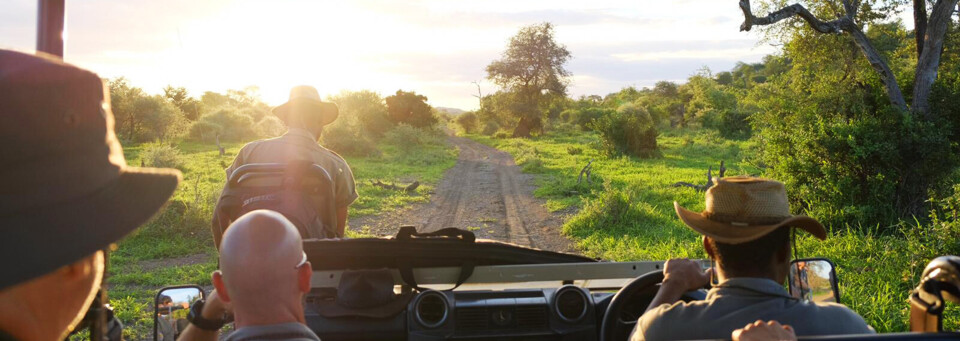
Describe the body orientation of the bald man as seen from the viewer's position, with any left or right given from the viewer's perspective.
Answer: facing away from the viewer

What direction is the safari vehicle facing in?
away from the camera

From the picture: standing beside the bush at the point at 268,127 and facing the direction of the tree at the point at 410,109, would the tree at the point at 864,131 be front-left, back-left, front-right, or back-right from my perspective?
back-right

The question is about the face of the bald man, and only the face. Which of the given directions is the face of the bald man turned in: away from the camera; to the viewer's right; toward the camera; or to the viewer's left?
away from the camera

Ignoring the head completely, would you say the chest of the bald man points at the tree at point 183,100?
yes

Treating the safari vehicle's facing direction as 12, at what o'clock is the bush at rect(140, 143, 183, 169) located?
The bush is roughly at 11 o'clock from the safari vehicle.

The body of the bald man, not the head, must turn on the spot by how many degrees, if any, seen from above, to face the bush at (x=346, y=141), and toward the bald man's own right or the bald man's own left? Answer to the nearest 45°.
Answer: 0° — they already face it

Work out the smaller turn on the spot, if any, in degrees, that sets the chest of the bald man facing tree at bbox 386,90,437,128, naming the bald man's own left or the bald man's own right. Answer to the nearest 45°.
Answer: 0° — they already face it
